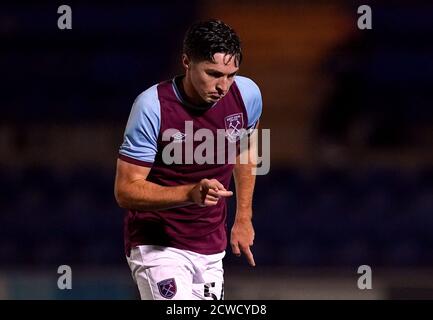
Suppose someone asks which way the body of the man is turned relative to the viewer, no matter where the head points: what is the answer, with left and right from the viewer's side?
facing the viewer and to the right of the viewer

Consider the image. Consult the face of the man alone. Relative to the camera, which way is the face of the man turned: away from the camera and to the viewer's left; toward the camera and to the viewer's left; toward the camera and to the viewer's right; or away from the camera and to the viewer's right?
toward the camera and to the viewer's right
